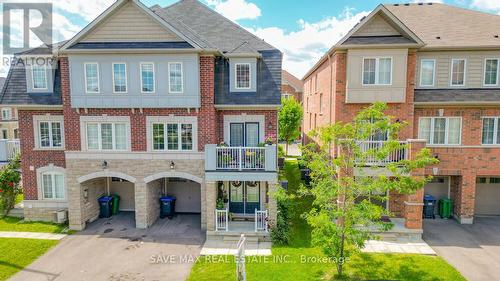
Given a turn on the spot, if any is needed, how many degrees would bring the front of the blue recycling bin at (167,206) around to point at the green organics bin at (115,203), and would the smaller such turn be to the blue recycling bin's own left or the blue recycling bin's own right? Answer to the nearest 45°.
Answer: approximately 135° to the blue recycling bin's own right

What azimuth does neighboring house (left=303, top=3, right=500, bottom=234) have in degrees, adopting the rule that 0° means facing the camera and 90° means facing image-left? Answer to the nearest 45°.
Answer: approximately 0°

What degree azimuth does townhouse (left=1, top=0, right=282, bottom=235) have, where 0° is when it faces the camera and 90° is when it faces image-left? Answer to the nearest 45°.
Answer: approximately 0°

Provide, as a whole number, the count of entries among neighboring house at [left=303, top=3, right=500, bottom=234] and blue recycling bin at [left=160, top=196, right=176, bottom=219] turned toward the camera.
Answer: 2

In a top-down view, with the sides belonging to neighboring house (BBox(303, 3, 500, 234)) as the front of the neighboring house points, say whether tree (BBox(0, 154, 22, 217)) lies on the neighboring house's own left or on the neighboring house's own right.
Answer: on the neighboring house's own right

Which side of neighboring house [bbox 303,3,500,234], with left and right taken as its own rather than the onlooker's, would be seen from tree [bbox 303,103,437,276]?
front

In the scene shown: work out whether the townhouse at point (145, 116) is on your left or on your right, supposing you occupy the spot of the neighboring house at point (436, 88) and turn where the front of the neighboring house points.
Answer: on your right

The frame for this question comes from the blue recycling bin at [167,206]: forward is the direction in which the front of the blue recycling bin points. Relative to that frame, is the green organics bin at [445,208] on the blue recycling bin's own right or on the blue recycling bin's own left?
on the blue recycling bin's own left
